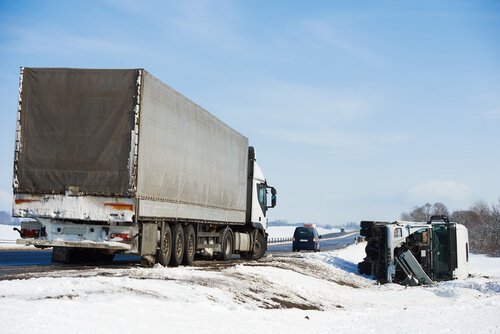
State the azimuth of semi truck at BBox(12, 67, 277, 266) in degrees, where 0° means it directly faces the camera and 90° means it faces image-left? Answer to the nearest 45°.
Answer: approximately 225°

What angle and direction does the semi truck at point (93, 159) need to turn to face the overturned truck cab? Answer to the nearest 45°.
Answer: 0° — it already faces it
